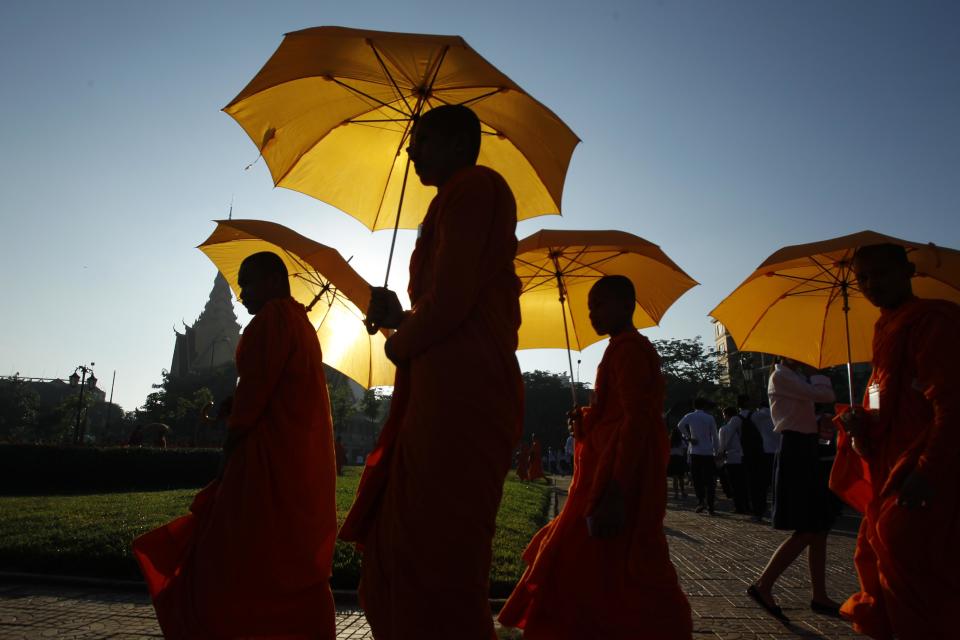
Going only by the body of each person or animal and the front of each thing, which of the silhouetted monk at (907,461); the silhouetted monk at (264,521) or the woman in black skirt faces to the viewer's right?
the woman in black skirt

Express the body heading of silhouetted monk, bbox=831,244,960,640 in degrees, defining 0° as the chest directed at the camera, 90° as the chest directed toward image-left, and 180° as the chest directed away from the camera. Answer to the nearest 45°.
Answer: approximately 45°

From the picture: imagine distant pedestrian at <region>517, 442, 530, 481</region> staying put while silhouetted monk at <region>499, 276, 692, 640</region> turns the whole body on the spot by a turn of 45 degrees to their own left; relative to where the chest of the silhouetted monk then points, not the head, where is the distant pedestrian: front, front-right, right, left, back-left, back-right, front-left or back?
back-right

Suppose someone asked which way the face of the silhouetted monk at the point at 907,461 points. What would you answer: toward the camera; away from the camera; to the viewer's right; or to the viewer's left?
to the viewer's left

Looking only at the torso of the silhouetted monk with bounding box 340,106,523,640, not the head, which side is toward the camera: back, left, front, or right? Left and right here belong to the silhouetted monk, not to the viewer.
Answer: left

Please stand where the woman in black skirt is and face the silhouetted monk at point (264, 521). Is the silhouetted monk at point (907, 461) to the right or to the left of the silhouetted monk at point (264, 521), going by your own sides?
left

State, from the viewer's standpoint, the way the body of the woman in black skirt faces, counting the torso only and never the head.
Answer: to the viewer's right

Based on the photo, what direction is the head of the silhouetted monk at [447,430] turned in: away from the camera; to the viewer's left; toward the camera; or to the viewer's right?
to the viewer's left

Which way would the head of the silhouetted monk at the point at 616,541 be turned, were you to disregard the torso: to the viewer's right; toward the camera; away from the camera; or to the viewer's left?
to the viewer's left

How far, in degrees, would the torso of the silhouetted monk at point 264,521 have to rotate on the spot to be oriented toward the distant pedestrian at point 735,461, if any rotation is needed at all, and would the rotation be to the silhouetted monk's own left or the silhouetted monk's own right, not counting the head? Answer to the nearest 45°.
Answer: approximately 135° to the silhouetted monk's own right

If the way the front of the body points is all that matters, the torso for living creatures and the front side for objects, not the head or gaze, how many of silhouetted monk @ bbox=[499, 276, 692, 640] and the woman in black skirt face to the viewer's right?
1

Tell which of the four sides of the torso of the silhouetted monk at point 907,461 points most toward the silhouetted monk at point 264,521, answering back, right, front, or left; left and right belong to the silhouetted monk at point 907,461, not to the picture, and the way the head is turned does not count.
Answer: front

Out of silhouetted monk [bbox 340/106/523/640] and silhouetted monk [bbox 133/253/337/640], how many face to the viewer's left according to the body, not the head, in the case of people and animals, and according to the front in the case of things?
2

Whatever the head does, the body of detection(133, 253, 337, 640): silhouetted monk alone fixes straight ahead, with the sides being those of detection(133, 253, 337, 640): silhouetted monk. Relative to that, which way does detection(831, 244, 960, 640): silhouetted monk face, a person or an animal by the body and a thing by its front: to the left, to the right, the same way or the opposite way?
the same way

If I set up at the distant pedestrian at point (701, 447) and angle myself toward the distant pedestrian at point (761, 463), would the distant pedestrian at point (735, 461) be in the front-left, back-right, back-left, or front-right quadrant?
front-left

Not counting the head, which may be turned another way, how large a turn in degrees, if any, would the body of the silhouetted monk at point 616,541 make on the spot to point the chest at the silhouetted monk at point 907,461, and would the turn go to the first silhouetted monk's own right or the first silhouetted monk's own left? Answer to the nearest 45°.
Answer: approximately 180°

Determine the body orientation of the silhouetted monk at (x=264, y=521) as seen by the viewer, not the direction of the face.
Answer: to the viewer's left
